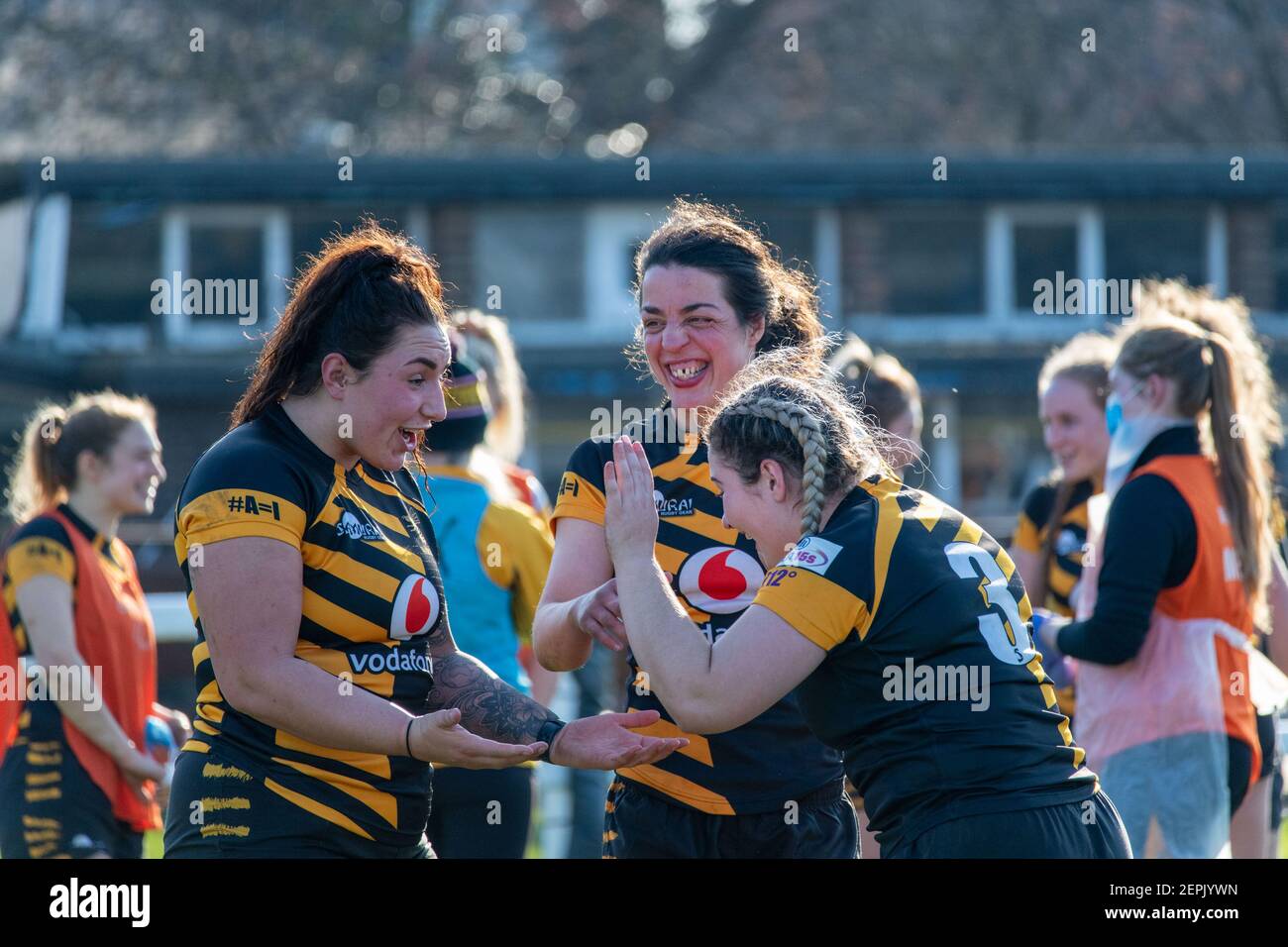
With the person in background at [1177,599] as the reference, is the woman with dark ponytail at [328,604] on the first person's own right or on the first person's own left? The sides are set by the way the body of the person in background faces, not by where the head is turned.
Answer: on the first person's own left

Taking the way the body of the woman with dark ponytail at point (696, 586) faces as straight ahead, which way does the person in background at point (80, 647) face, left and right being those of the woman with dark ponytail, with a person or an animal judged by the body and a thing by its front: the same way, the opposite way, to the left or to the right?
to the left

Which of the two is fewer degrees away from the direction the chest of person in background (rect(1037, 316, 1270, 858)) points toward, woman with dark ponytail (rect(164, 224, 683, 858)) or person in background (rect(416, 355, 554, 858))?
the person in background

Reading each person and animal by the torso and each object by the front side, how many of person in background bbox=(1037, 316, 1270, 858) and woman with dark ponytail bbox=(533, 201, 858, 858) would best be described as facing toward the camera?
1

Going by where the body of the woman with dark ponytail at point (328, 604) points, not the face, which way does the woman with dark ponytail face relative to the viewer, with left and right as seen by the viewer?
facing the viewer and to the right of the viewer

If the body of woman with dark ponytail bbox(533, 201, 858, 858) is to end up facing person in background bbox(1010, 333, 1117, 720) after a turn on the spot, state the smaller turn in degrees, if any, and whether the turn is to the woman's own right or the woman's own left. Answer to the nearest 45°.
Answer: approximately 135° to the woman's own left

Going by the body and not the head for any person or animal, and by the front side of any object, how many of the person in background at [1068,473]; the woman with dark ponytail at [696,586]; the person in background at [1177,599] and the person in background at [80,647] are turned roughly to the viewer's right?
1

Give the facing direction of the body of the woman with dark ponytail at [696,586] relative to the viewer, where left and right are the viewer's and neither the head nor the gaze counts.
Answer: facing the viewer

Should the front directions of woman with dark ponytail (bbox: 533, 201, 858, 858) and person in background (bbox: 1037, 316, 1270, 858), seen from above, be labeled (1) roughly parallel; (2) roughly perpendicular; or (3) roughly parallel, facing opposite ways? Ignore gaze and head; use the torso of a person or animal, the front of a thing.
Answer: roughly perpendicular

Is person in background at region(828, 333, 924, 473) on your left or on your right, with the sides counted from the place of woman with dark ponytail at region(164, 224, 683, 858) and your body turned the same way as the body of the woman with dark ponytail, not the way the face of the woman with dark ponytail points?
on your left

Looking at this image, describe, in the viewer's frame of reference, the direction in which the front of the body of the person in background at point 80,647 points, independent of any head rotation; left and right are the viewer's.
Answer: facing to the right of the viewer

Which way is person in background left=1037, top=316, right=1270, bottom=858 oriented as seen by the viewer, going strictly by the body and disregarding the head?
to the viewer's left
